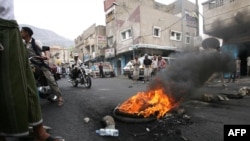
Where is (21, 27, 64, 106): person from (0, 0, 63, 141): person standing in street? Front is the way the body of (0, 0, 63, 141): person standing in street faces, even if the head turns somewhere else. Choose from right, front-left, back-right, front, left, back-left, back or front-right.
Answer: left

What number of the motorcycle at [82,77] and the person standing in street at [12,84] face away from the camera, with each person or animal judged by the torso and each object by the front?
0

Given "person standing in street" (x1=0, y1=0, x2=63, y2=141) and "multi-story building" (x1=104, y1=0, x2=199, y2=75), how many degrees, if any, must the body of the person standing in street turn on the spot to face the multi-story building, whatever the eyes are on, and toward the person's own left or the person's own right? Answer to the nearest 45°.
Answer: approximately 45° to the person's own left

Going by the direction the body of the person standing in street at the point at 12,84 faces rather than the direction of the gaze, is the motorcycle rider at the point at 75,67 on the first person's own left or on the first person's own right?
on the first person's own left

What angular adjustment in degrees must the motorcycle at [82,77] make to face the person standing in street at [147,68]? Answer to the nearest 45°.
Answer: approximately 90° to its left

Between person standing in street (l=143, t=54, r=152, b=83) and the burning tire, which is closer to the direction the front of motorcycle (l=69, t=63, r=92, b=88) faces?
the burning tire

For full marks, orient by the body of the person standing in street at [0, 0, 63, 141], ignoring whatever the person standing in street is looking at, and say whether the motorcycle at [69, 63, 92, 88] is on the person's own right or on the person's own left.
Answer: on the person's own left

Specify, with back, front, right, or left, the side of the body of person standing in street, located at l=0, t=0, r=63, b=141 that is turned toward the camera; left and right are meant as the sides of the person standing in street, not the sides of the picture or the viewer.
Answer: right
